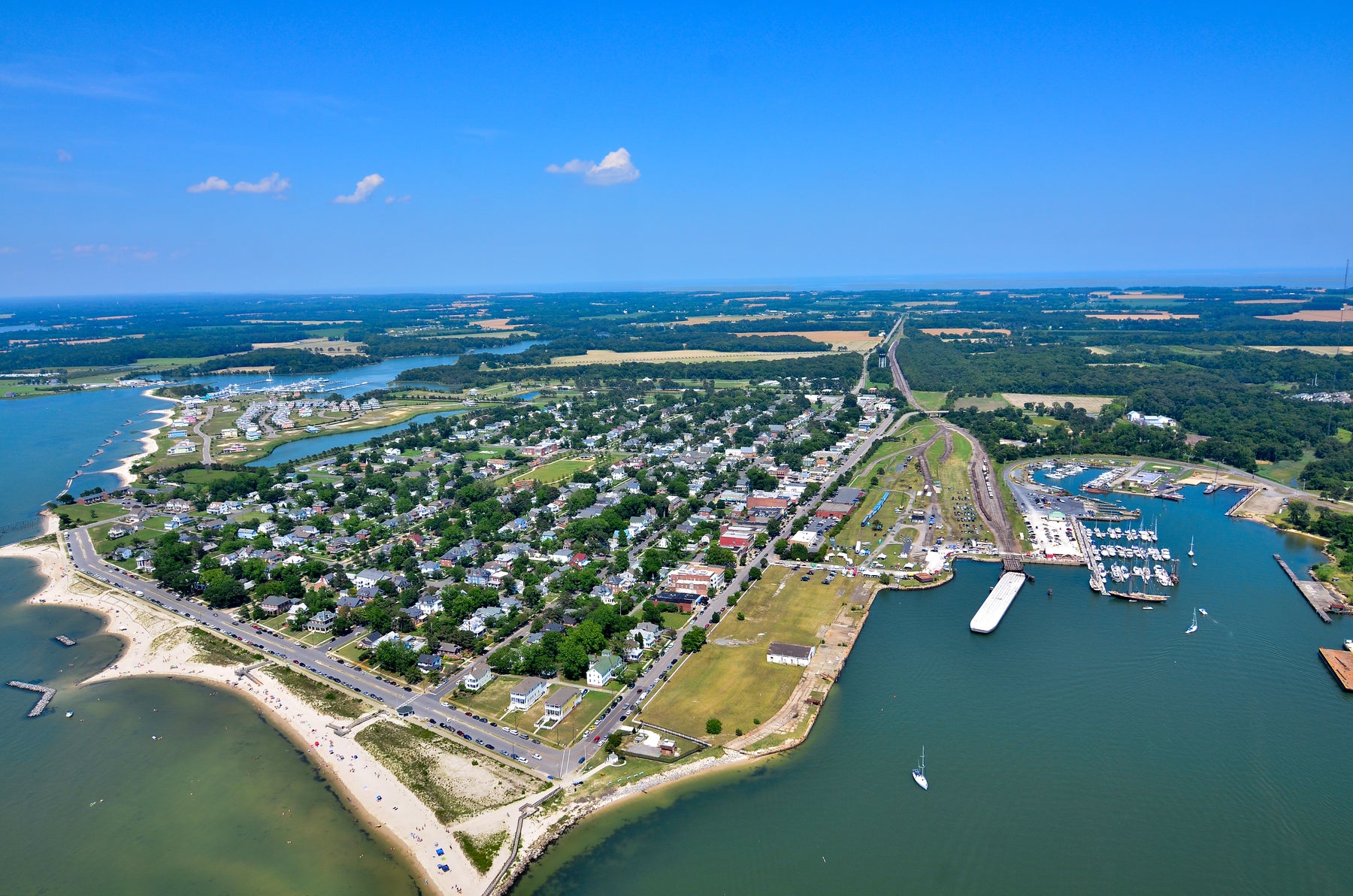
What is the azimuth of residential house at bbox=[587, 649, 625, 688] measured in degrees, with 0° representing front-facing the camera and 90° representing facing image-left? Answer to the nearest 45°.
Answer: approximately 315°

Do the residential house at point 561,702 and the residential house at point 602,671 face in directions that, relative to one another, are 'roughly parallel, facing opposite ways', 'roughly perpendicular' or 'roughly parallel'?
roughly perpendicular

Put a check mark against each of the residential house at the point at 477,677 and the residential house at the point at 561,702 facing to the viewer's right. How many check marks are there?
0

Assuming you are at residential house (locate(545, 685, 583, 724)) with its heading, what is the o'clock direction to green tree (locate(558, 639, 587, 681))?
The green tree is roughly at 5 o'clock from the residential house.

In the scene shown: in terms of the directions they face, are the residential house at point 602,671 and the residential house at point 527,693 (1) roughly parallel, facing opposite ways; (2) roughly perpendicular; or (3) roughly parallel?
roughly perpendicular

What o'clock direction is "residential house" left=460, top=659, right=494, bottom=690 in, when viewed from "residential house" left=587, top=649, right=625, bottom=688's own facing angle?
"residential house" left=460, top=659, right=494, bottom=690 is roughly at 5 o'clock from "residential house" left=587, top=649, right=625, bottom=688.

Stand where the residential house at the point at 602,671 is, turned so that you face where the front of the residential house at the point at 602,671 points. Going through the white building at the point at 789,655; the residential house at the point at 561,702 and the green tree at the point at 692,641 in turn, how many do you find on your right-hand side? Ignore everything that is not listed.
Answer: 1

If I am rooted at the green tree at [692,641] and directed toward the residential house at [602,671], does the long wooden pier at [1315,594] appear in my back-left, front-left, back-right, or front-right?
back-left

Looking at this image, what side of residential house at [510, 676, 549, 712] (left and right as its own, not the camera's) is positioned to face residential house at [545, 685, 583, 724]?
left
